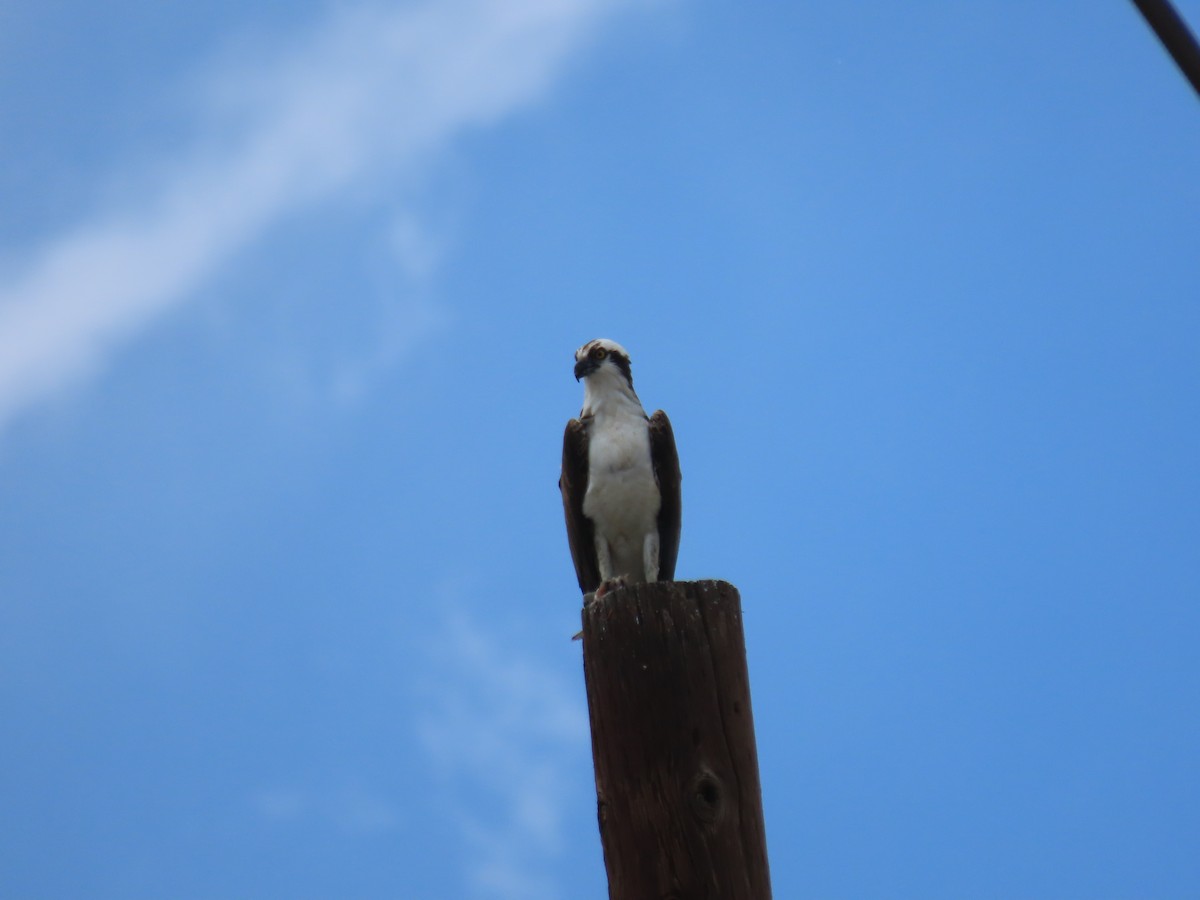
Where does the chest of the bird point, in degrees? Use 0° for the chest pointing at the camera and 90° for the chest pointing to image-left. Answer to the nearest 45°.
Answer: approximately 0°
